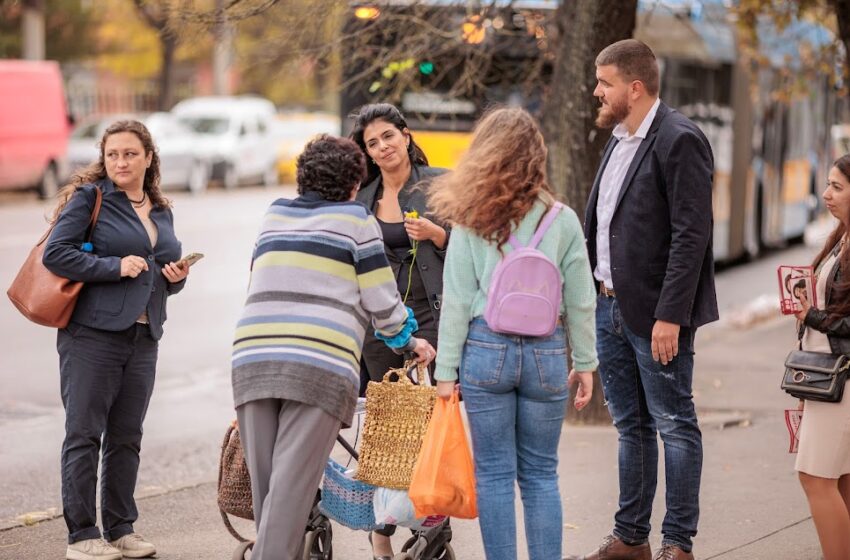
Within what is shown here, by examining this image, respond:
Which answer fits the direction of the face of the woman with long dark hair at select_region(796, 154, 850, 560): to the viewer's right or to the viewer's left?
to the viewer's left

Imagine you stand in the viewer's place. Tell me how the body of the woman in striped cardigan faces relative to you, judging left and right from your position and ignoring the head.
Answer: facing away from the viewer and to the right of the viewer

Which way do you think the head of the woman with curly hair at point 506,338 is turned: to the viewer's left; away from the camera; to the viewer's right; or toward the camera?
away from the camera

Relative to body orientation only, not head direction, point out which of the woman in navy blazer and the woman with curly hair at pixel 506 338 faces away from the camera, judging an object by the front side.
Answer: the woman with curly hair

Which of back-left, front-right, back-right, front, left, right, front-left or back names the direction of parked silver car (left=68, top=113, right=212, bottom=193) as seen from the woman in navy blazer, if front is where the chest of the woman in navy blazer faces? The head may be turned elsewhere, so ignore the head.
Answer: back-left

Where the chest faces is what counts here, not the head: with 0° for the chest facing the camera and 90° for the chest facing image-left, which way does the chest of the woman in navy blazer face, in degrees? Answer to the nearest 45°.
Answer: approximately 315°

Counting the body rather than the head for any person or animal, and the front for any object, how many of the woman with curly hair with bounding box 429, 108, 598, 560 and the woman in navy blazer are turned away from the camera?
1

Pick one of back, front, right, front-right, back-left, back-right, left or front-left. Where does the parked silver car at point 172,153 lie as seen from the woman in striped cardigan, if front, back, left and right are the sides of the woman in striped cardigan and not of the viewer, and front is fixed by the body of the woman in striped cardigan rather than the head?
front-left

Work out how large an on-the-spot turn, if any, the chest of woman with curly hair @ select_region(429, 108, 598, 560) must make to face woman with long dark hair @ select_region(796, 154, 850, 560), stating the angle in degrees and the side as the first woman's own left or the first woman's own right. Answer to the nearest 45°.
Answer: approximately 90° to the first woman's own right

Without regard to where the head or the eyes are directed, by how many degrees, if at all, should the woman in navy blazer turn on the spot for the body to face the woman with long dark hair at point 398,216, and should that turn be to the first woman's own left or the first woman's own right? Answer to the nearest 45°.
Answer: approximately 45° to the first woman's own left

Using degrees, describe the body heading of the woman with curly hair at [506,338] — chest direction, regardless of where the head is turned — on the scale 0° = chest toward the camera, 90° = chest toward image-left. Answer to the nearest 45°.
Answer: approximately 180°

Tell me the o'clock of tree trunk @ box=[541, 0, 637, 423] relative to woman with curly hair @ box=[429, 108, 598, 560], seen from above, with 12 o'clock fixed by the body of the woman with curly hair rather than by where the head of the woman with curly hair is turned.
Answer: The tree trunk is roughly at 12 o'clock from the woman with curly hair.

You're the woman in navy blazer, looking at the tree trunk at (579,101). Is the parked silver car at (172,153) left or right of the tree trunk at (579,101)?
left

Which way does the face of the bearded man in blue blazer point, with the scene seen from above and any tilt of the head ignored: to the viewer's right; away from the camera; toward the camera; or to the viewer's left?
to the viewer's left

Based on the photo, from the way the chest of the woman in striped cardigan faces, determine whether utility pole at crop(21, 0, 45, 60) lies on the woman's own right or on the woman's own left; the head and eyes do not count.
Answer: on the woman's own left
